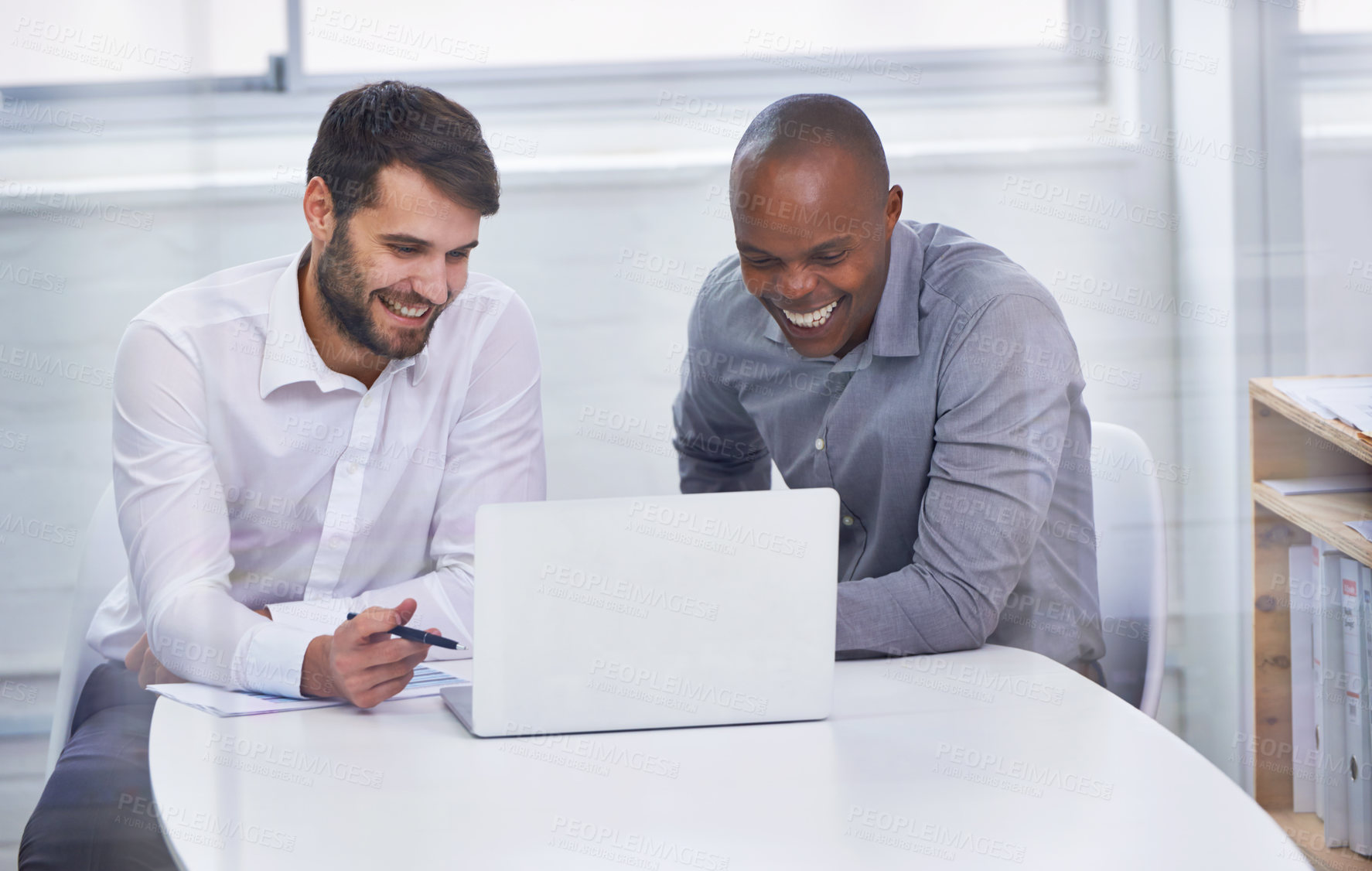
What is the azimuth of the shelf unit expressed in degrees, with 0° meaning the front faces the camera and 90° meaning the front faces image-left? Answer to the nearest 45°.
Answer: approximately 45°

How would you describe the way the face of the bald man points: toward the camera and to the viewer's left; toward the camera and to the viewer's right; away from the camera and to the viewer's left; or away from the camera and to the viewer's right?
toward the camera and to the viewer's left

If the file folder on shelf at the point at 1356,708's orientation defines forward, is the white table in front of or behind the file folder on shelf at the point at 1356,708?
in front

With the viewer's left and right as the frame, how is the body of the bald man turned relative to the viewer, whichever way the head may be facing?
facing the viewer and to the left of the viewer
